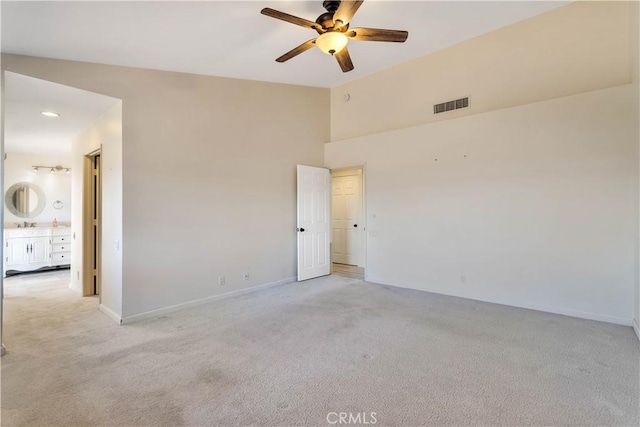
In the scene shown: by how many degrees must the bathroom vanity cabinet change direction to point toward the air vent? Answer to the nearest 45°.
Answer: approximately 45° to its left

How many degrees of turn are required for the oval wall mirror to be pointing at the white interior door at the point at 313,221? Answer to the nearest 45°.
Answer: approximately 45° to its left

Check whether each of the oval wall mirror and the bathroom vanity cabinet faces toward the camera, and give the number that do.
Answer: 2

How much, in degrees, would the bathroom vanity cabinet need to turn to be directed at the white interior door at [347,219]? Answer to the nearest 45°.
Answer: approximately 45° to its left

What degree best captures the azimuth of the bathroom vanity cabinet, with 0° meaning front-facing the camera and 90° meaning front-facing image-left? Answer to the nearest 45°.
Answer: approximately 0°
